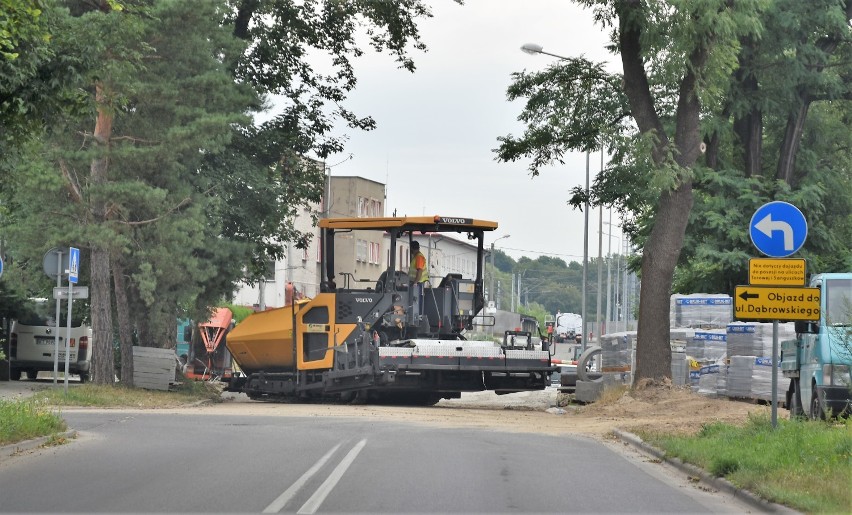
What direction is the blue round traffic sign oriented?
toward the camera

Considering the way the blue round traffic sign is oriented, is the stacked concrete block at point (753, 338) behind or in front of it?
behind

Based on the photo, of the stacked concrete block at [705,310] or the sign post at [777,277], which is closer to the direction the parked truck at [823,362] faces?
the sign post

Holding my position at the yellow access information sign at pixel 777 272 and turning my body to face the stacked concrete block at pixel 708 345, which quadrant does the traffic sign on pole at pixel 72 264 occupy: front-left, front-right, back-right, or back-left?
front-left

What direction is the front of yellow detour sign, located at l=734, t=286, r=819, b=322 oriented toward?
toward the camera

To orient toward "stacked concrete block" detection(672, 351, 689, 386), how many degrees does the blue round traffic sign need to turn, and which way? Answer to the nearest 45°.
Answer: approximately 180°

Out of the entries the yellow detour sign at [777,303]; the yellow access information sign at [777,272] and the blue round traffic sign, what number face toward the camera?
3

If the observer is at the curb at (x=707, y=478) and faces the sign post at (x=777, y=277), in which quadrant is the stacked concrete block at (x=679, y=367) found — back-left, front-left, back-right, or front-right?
front-left

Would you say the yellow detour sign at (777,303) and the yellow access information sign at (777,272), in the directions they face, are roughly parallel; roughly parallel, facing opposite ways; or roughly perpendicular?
roughly parallel
